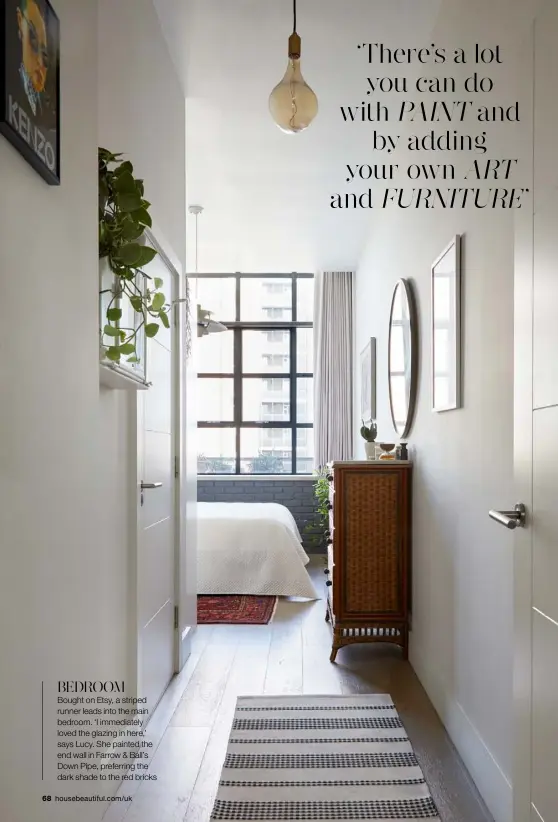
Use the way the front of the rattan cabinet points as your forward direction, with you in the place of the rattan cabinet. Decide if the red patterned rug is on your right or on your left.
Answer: on your right

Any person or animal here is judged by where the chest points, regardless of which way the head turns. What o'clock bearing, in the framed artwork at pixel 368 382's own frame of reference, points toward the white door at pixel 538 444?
The white door is roughly at 9 o'clock from the framed artwork.

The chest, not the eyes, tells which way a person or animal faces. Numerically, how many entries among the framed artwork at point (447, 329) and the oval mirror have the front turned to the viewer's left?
2

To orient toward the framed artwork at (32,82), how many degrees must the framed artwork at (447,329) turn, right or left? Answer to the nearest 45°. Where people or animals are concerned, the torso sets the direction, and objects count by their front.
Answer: approximately 90° to its left

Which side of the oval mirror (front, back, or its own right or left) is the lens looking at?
left

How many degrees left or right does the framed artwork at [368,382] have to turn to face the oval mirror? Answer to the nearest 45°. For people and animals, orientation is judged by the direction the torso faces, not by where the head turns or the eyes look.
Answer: approximately 90° to its left

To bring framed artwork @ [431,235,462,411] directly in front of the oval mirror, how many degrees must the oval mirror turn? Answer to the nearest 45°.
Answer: approximately 90° to its left

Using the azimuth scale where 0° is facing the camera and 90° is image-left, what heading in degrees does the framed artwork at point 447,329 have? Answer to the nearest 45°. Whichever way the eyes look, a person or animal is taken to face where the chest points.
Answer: approximately 90°

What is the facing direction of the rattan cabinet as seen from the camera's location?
facing to the left of the viewer

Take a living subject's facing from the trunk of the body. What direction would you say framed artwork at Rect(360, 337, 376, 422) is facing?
to the viewer's left

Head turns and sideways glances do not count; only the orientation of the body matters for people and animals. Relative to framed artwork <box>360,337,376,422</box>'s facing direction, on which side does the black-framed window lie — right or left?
on its right
